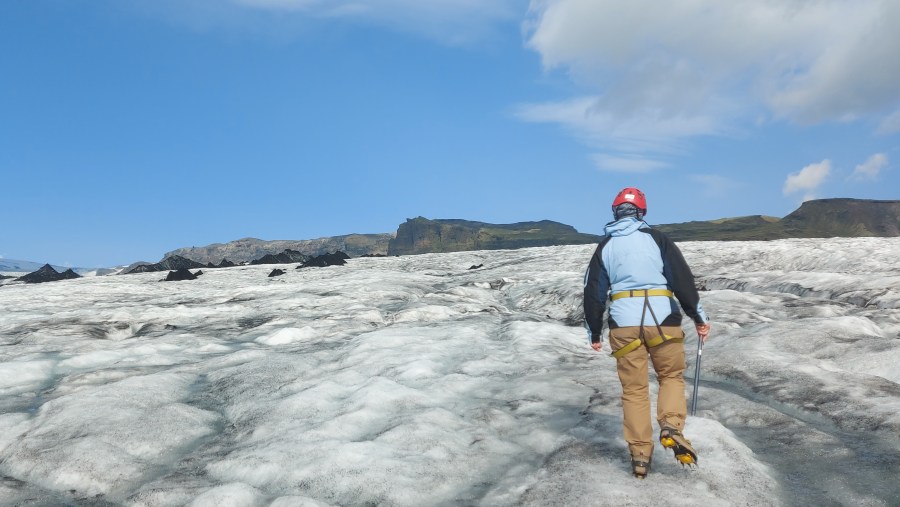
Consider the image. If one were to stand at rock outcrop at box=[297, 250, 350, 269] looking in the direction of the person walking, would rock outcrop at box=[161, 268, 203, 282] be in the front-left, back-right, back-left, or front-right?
front-right

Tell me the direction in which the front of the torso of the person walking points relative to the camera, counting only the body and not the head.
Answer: away from the camera

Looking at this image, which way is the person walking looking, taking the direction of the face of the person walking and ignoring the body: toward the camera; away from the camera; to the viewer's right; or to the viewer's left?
away from the camera

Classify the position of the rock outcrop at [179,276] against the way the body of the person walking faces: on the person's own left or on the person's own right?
on the person's own left

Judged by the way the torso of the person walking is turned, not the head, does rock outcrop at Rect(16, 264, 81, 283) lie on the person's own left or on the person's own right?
on the person's own left

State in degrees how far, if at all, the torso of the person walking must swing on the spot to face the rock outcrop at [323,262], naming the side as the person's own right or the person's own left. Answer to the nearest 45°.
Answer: approximately 45° to the person's own left
